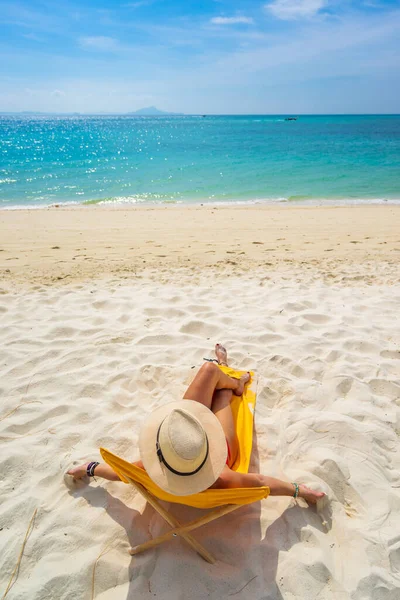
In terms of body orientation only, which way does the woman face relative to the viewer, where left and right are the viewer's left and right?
facing away from the viewer

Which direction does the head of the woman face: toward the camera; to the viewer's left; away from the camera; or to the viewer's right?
away from the camera
